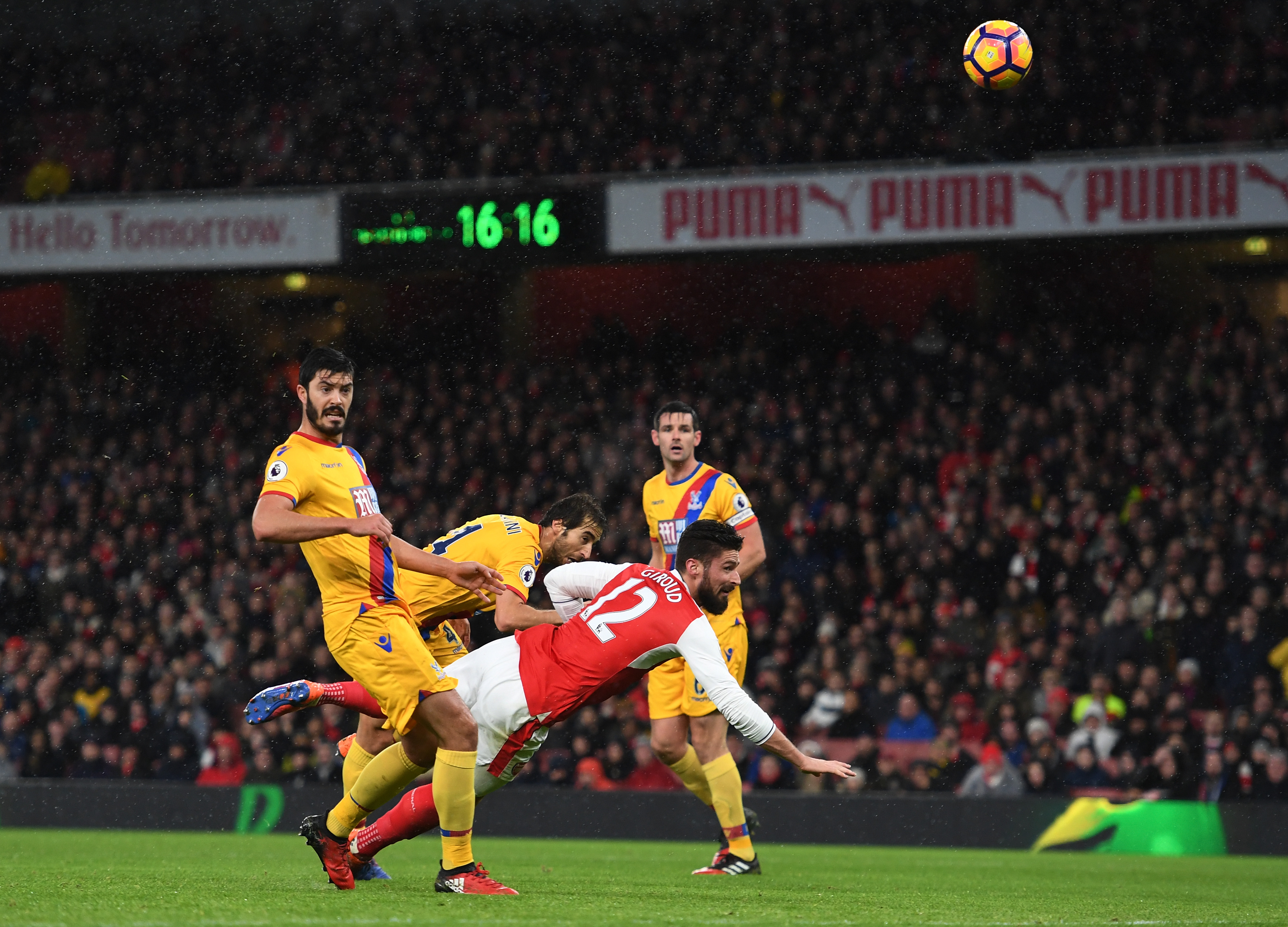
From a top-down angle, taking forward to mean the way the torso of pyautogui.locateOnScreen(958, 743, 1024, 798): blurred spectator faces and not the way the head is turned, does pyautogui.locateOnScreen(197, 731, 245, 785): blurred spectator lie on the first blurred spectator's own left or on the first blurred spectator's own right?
on the first blurred spectator's own right

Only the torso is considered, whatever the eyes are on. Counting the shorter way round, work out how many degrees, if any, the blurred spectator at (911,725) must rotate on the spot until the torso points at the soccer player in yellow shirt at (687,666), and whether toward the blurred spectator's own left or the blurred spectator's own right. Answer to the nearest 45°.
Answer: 0° — they already face them

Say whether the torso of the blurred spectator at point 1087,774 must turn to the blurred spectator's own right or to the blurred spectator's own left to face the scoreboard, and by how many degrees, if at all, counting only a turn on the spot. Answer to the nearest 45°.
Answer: approximately 135° to the blurred spectator's own right

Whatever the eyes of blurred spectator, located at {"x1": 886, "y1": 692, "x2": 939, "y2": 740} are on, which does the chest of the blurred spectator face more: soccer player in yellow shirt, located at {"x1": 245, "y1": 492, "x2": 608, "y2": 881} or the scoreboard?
the soccer player in yellow shirt

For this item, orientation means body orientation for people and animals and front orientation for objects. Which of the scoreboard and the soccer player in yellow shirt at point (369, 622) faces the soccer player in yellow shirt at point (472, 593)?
the scoreboard

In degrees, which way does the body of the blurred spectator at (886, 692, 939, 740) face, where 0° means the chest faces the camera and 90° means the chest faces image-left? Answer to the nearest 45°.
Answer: approximately 0°

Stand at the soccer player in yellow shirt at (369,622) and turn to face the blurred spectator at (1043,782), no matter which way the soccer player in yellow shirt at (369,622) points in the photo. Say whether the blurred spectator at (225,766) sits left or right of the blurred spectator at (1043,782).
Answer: left

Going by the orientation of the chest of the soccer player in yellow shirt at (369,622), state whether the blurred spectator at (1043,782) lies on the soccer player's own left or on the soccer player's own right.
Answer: on the soccer player's own left

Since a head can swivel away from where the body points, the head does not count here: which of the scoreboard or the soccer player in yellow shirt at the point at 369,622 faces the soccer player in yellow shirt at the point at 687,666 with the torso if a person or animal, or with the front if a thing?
the scoreboard

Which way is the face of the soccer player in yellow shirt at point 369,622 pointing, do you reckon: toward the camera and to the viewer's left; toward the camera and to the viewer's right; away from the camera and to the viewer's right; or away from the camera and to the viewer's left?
toward the camera and to the viewer's right

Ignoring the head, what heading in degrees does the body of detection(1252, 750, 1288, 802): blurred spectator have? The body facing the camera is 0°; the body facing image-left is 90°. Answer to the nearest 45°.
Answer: approximately 0°
